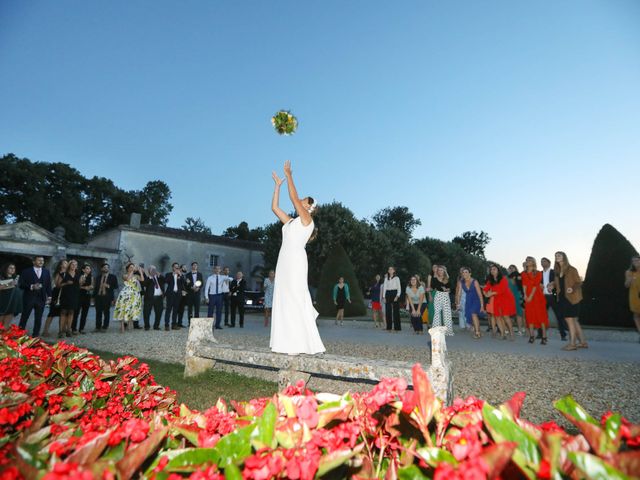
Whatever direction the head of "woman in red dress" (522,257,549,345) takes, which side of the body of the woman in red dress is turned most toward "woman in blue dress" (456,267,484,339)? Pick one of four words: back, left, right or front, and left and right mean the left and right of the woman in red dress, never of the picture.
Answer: right

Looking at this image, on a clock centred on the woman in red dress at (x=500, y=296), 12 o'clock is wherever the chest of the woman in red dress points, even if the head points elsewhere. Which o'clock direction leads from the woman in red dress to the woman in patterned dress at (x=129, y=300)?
The woman in patterned dress is roughly at 1 o'clock from the woman in red dress.

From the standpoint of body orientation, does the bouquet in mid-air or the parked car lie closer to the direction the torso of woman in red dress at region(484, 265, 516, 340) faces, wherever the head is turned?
the bouquet in mid-air

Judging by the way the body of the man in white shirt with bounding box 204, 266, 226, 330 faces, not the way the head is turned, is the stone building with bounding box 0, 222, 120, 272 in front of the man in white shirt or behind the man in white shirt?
behind

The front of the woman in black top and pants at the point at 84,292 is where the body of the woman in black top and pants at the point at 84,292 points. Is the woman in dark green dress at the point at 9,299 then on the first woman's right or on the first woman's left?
on the first woman's right

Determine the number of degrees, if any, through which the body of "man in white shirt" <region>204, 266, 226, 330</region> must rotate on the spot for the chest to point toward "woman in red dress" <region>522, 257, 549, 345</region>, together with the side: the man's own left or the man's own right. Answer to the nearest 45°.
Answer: approximately 45° to the man's own left

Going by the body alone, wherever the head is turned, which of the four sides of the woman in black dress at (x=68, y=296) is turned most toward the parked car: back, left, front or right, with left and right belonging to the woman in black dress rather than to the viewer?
left

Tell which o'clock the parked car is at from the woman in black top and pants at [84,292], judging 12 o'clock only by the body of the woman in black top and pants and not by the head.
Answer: The parked car is roughly at 9 o'clock from the woman in black top and pants.
